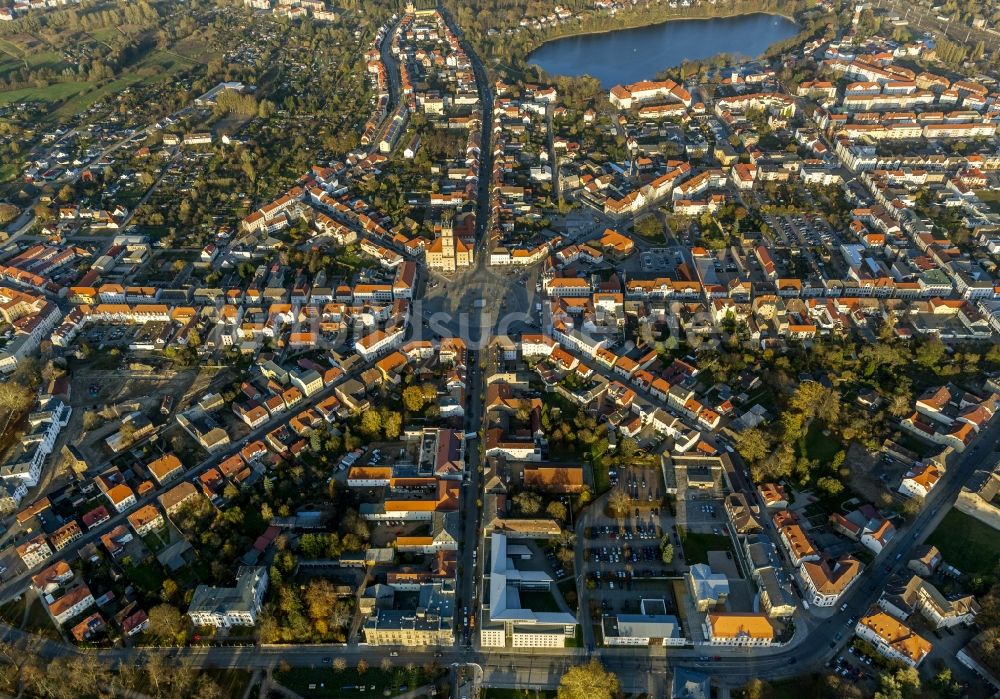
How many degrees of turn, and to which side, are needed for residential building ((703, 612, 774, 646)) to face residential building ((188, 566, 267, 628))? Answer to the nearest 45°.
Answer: approximately 90° to its right

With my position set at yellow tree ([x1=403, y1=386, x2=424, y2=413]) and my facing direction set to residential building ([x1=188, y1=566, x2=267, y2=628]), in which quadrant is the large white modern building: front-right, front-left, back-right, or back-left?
front-left

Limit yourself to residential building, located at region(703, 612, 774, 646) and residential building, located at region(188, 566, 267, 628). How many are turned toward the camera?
2

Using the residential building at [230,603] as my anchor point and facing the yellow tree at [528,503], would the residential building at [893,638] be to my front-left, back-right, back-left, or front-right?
front-right

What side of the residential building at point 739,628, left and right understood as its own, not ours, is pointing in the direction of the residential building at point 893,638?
left

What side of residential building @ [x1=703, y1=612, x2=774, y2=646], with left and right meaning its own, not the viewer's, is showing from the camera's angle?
front

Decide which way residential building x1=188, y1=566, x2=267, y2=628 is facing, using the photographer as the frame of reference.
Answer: facing the viewer

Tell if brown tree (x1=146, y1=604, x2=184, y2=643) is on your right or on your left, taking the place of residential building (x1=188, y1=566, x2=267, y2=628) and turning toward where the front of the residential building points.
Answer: on your right
